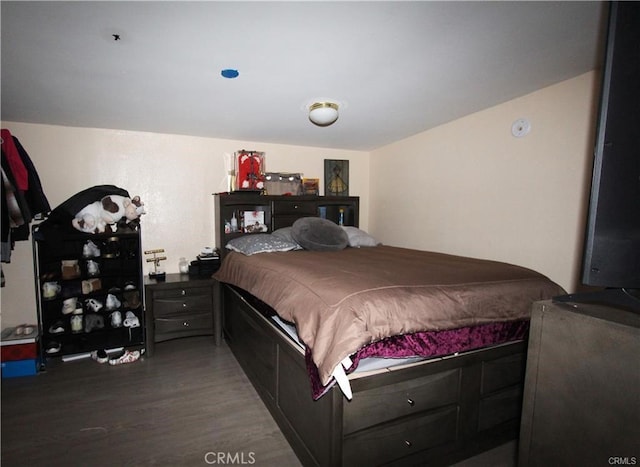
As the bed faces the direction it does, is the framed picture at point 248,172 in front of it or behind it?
behind

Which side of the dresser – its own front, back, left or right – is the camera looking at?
left

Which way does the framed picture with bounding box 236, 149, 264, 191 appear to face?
toward the camera

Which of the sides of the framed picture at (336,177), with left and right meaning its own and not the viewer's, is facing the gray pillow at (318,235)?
front

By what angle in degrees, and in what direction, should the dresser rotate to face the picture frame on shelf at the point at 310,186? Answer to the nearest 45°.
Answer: approximately 45° to its right

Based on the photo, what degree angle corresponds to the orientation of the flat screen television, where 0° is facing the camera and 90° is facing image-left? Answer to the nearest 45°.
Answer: approximately 135°

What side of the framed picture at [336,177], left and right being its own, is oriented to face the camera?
front

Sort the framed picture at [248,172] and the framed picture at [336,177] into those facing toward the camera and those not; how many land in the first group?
2

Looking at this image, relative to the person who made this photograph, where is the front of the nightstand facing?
facing the viewer and to the right of the viewer

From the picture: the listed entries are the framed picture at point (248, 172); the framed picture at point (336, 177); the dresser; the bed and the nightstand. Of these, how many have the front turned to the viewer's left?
1

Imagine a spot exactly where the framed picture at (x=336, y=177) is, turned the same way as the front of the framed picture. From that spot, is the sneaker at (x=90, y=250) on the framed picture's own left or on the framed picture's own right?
on the framed picture's own right

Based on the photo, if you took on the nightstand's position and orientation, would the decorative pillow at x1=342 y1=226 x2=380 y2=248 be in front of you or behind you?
in front
